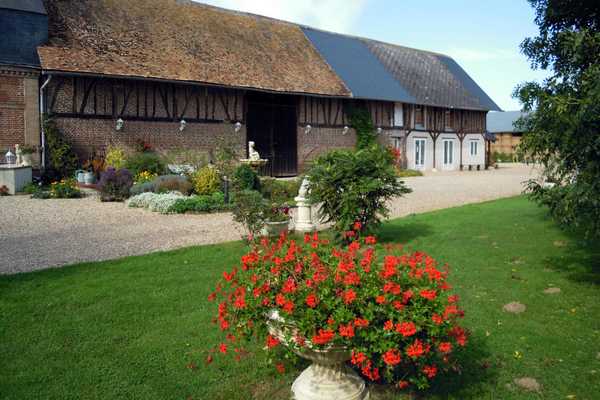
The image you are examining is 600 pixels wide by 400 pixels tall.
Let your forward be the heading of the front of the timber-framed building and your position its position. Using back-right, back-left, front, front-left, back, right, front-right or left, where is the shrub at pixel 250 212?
front-right

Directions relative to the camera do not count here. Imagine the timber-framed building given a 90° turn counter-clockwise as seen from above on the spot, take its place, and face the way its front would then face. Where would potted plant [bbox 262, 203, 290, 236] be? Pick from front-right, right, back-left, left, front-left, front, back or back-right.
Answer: back-right

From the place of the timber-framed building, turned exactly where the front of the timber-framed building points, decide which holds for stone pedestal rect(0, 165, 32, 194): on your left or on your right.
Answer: on your right

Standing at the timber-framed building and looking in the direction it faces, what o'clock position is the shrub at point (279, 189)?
The shrub is roughly at 1 o'clock from the timber-framed building.

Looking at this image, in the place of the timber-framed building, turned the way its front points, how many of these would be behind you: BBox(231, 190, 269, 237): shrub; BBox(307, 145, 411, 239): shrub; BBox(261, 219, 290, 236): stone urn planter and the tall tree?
0

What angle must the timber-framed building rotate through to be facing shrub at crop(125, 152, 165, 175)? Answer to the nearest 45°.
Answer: approximately 45° to its right

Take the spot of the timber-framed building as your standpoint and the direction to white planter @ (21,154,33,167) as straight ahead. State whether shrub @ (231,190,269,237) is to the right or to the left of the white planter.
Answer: left

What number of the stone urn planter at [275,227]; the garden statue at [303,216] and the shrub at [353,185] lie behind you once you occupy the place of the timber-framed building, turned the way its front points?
0

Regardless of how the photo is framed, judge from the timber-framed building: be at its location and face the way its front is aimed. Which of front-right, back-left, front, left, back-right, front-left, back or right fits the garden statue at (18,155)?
right

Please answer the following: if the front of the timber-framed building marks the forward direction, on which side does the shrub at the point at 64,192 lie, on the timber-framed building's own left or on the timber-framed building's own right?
on the timber-framed building's own right

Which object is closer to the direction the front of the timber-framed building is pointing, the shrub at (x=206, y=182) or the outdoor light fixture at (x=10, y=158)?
the shrub

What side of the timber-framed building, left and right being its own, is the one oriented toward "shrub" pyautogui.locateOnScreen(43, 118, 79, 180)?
right

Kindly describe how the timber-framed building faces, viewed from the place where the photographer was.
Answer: facing the viewer and to the right of the viewer

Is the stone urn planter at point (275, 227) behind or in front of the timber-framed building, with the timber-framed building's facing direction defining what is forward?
in front
